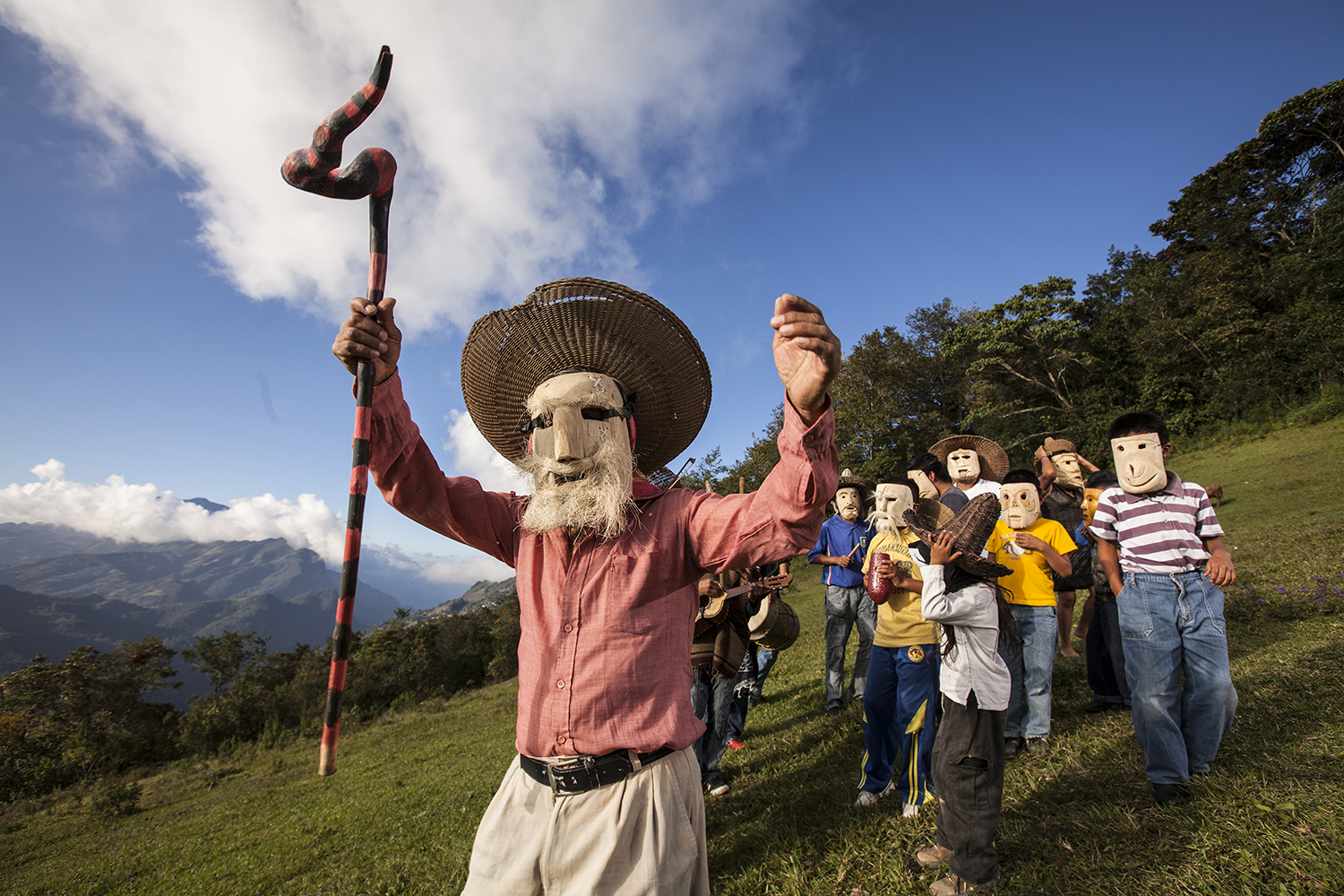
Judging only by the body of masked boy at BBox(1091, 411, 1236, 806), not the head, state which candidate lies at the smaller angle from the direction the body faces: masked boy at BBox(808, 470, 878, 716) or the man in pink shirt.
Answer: the man in pink shirt

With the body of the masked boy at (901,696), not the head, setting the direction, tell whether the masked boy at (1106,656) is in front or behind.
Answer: behind

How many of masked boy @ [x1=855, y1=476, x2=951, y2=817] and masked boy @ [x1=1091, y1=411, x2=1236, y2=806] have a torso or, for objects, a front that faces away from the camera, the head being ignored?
0

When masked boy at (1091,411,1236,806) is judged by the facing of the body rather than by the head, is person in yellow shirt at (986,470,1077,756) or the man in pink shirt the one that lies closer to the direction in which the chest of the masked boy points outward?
the man in pink shirt

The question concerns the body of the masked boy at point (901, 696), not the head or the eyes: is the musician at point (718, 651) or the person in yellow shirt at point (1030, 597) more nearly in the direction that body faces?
the musician

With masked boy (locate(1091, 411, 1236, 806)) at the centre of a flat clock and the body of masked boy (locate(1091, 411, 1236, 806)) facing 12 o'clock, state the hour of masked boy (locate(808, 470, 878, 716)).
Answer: masked boy (locate(808, 470, 878, 716)) is roughly at 4 o'clock from masked boy (locate(1091, 411, 1236, 806)).

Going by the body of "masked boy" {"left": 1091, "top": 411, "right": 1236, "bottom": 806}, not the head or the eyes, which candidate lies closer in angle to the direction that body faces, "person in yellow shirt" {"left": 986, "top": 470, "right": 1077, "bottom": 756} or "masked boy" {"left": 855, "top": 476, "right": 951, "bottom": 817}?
the masked boy

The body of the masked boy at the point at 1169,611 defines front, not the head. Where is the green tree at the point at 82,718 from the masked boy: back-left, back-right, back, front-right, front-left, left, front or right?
right

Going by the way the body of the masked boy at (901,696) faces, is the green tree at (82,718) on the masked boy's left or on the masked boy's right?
on the masked boy's right

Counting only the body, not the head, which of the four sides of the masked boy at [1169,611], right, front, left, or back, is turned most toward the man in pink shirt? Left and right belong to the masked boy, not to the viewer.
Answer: front
